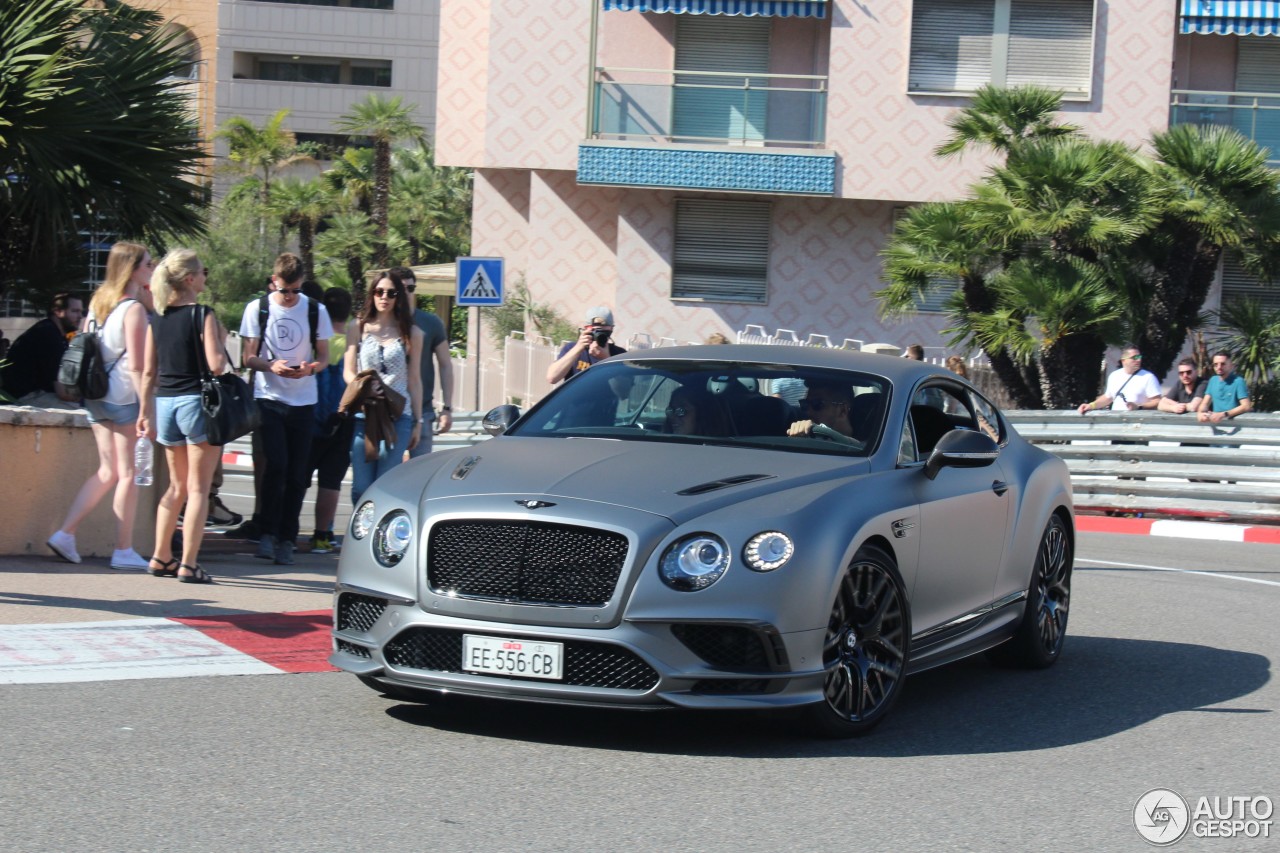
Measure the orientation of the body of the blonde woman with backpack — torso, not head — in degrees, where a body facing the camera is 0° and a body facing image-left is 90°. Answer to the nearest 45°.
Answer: approximately 270°

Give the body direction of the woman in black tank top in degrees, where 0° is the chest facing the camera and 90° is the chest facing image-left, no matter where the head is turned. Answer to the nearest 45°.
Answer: approximately 225°

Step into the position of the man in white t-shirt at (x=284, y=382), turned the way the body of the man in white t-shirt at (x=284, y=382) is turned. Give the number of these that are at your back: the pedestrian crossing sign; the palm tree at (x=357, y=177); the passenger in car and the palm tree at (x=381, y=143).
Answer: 3

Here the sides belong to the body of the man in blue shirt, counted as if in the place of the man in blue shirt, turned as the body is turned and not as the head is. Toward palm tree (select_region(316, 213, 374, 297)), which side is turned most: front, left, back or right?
right

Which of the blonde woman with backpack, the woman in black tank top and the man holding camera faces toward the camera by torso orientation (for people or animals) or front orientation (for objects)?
the man holding camera

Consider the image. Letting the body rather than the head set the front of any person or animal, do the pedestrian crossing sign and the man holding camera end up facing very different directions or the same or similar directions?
same or similar directions

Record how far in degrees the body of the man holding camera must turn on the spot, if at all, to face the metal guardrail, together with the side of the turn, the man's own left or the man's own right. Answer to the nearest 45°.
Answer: approximately 135° to the man's own left

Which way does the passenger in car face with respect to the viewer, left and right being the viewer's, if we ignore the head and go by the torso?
facing the viewer and to the left of the viewer

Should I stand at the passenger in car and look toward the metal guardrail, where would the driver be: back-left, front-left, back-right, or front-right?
front-right

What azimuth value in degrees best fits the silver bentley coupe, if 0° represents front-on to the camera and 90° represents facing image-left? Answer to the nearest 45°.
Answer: approximately 45°

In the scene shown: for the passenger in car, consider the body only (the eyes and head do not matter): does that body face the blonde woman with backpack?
no

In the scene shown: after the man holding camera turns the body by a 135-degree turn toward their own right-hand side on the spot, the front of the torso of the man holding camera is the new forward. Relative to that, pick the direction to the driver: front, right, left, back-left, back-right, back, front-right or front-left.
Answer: back-left

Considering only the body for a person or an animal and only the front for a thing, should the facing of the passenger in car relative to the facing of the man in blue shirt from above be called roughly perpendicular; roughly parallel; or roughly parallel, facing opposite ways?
roughly parallel

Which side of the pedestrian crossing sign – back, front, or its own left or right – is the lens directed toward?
front

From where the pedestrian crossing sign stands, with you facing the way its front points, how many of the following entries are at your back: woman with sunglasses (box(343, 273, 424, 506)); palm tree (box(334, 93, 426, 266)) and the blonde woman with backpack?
1

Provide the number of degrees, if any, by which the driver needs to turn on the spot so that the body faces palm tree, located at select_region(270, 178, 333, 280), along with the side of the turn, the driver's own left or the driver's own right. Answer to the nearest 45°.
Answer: approximately 135° to the driver's own right
